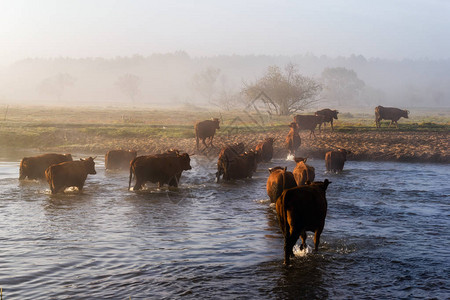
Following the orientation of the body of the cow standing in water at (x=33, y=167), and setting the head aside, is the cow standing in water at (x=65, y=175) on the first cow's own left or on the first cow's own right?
on the first cow's own right

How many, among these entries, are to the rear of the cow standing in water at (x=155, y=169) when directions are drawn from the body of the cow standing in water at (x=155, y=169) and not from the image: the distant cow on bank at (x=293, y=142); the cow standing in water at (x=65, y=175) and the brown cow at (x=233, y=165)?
1

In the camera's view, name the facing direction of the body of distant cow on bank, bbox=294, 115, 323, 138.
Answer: to the viewer's right

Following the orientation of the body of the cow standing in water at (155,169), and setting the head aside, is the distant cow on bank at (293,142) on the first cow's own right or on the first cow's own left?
on the first cow's own left

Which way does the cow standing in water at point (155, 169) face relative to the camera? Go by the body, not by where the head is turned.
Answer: to the viewer's right

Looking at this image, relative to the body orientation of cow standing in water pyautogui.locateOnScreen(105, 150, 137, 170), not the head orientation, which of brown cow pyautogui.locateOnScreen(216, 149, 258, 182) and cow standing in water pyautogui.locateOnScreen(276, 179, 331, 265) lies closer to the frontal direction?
the brown cow

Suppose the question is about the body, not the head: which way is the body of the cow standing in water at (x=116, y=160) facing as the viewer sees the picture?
to the viewer's right

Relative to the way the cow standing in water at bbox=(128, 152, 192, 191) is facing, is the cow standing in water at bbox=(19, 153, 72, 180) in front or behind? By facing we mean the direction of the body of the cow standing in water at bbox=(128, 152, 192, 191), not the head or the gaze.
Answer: behind

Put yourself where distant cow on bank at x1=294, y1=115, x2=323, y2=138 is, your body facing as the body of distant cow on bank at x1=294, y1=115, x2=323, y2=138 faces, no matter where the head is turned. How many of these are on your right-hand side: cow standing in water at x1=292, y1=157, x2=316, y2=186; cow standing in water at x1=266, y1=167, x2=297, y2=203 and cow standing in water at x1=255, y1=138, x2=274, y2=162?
3

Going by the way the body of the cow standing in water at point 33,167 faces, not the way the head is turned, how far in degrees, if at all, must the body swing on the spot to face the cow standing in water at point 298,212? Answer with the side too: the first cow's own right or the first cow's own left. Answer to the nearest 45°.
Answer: approximately 90° to the first cow's own right
